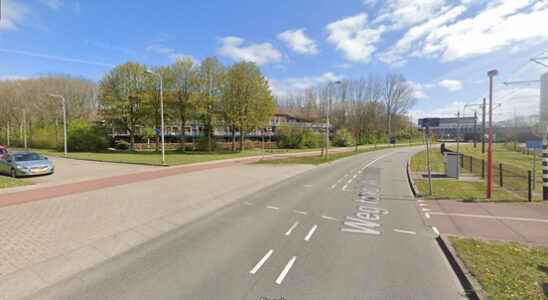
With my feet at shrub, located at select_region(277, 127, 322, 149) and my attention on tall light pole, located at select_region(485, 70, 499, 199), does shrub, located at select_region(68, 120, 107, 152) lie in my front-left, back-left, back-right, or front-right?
front-right

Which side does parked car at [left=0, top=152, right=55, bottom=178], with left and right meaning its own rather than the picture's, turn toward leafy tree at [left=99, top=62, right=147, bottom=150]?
left

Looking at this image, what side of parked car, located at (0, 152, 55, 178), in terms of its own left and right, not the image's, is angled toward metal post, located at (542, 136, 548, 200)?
front

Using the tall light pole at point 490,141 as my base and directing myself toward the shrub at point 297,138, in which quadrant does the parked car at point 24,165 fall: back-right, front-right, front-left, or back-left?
front-left

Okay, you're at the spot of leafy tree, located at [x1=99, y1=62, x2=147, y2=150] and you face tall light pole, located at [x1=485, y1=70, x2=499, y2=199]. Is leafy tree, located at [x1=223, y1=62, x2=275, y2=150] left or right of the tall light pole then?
left

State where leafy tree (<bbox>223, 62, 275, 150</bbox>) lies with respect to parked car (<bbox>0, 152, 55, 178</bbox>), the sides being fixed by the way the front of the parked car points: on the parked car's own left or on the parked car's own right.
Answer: on the parked car's own left

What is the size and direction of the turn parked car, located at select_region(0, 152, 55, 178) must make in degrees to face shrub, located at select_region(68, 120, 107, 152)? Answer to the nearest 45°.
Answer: approximately 135° to its left

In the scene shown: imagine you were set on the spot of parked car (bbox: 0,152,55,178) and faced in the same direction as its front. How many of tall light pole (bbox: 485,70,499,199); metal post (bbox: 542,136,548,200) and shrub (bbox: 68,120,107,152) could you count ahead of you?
2

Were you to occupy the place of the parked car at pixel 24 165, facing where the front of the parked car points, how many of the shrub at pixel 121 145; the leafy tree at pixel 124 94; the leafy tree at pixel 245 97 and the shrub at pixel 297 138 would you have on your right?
0

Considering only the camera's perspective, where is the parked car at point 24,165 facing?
facing the viewer and to the right of the viewer

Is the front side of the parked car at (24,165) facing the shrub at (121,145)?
no

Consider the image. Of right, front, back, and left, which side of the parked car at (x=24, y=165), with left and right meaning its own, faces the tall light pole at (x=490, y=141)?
front

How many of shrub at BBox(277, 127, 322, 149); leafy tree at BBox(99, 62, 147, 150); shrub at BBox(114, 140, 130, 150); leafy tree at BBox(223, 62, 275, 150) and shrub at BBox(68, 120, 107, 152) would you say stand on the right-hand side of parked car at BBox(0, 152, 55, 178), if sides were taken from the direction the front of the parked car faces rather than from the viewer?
0
